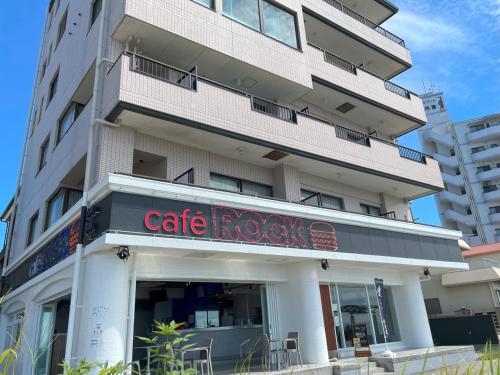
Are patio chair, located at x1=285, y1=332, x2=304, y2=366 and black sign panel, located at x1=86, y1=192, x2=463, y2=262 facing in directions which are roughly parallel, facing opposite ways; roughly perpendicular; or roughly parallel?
roughly perpendicular

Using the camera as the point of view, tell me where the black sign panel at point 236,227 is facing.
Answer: facing the viewer and to the right of the viewer

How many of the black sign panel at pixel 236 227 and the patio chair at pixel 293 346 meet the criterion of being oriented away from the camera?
0

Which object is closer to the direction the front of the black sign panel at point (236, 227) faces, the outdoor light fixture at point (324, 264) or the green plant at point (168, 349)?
the green plant

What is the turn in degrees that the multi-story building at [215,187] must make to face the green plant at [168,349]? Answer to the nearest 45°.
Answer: approximately 45° to its right

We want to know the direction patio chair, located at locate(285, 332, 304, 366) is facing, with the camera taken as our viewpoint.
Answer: facing the viewer and to the left of the viewer
